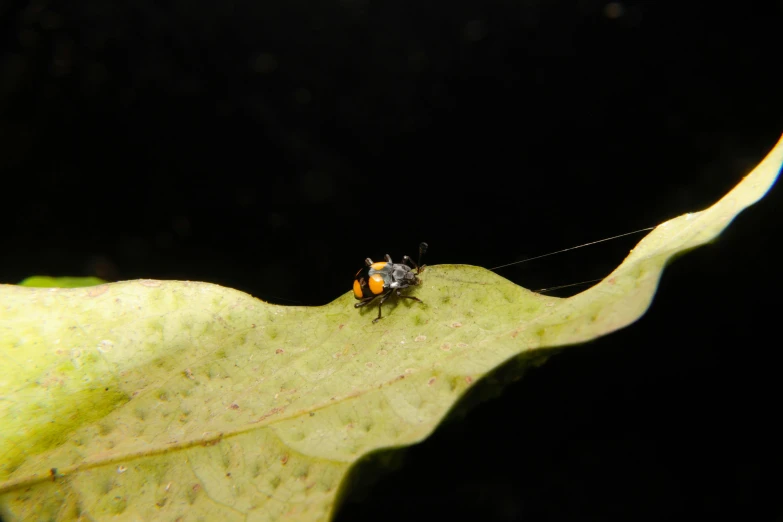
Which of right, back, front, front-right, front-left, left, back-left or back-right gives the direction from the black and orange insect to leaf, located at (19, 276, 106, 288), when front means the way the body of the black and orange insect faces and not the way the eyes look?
back

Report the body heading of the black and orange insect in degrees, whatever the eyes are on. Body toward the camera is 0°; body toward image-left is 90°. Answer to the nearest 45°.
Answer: approximately 270°
